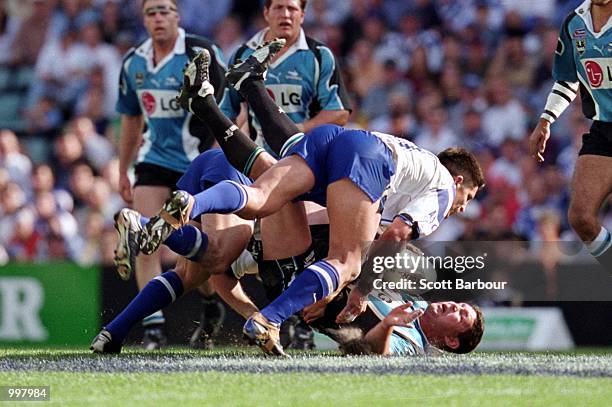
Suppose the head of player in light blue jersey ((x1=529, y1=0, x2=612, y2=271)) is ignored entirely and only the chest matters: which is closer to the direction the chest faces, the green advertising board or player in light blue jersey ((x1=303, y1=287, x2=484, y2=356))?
the player in light blue jersey

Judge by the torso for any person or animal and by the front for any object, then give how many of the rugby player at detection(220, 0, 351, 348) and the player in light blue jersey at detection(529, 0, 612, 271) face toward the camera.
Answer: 2

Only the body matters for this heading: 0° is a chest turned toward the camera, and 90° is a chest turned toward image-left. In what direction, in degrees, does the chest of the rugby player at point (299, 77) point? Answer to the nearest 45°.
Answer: approximately 0°

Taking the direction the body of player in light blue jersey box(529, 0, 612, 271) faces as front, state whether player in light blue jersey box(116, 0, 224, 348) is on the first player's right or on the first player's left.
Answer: on the first player's right

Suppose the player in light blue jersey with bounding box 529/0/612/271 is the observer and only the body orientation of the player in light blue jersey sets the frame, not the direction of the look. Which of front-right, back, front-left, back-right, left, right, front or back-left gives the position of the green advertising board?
right

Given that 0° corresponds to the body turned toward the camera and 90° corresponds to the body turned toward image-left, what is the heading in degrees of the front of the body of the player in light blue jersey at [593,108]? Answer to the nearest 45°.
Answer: approximately 0°

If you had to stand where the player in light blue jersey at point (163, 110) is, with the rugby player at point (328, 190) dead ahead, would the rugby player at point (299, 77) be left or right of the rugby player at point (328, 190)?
left

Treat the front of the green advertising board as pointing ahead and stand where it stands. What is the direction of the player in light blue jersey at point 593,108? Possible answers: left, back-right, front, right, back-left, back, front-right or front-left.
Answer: front-left
